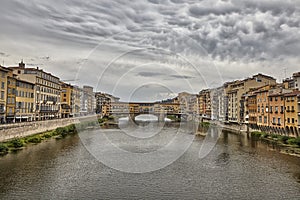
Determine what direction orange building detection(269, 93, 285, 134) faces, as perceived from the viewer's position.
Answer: facing the viewer and to the left of the viewer

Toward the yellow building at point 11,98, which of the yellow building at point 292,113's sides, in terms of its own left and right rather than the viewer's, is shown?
front

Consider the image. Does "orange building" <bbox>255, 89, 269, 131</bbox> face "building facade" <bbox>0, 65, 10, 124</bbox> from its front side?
yes

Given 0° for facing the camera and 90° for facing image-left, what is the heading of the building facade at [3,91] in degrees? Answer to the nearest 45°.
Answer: approximately 315°

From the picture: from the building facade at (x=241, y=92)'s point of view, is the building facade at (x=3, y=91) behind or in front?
in front

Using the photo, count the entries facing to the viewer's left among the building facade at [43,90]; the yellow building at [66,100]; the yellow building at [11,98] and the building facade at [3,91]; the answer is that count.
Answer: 0

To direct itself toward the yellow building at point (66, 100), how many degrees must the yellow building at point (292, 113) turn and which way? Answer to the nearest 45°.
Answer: approximately 45° to its right

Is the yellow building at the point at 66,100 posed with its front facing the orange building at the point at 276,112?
yes

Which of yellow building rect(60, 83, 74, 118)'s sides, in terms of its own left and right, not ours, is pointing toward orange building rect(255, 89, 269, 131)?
front
